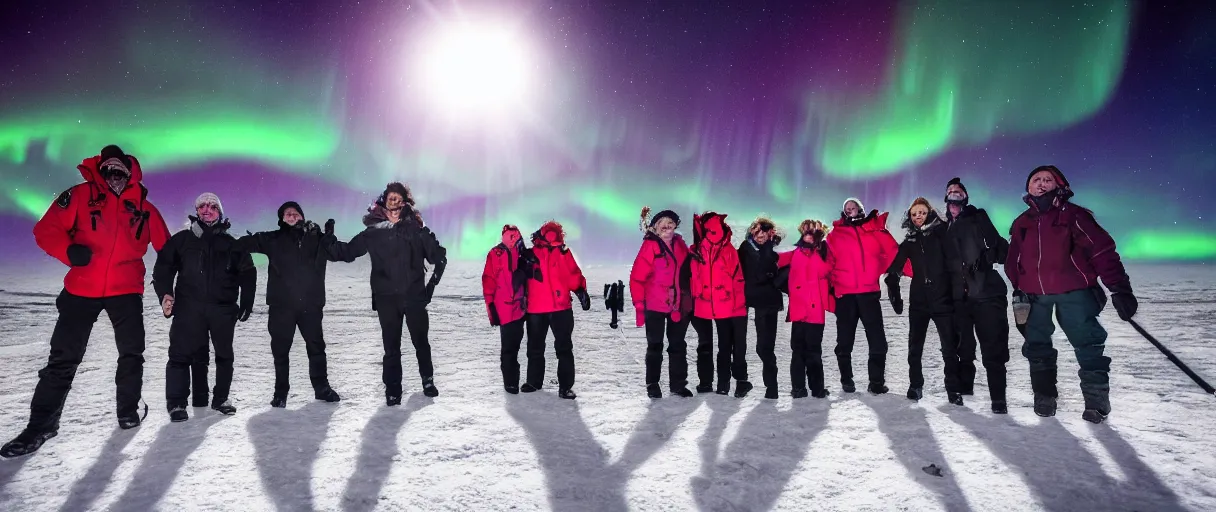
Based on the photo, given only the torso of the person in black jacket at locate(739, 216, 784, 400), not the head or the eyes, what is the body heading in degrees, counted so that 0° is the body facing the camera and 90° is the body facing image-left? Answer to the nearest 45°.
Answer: approximately 0°

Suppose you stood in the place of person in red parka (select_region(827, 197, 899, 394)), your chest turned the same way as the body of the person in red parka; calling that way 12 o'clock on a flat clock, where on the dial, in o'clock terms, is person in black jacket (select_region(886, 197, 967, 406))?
The person in black jacket is roughly at 9 o'clock from the person in red parka.

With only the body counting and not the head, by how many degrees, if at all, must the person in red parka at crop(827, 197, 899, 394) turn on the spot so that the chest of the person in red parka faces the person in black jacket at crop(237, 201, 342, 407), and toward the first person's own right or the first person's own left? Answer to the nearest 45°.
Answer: approximately 45° to the first person's own right

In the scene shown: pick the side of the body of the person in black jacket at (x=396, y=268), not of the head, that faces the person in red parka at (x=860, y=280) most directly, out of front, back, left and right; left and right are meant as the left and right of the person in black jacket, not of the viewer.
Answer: left

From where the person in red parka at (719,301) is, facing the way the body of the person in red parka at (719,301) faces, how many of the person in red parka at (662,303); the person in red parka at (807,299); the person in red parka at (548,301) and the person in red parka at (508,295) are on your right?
3

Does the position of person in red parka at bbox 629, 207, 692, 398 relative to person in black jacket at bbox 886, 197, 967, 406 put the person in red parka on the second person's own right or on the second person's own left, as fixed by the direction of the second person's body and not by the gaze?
on the second person's own right

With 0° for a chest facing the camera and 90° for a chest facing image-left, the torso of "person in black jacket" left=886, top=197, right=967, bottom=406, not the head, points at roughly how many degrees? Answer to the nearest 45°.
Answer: approximately 0°

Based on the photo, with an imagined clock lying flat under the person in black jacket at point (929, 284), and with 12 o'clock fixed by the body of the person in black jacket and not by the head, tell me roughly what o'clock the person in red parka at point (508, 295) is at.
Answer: The person in red parka is roughly at 2 o'clock from the person in black jacket.
